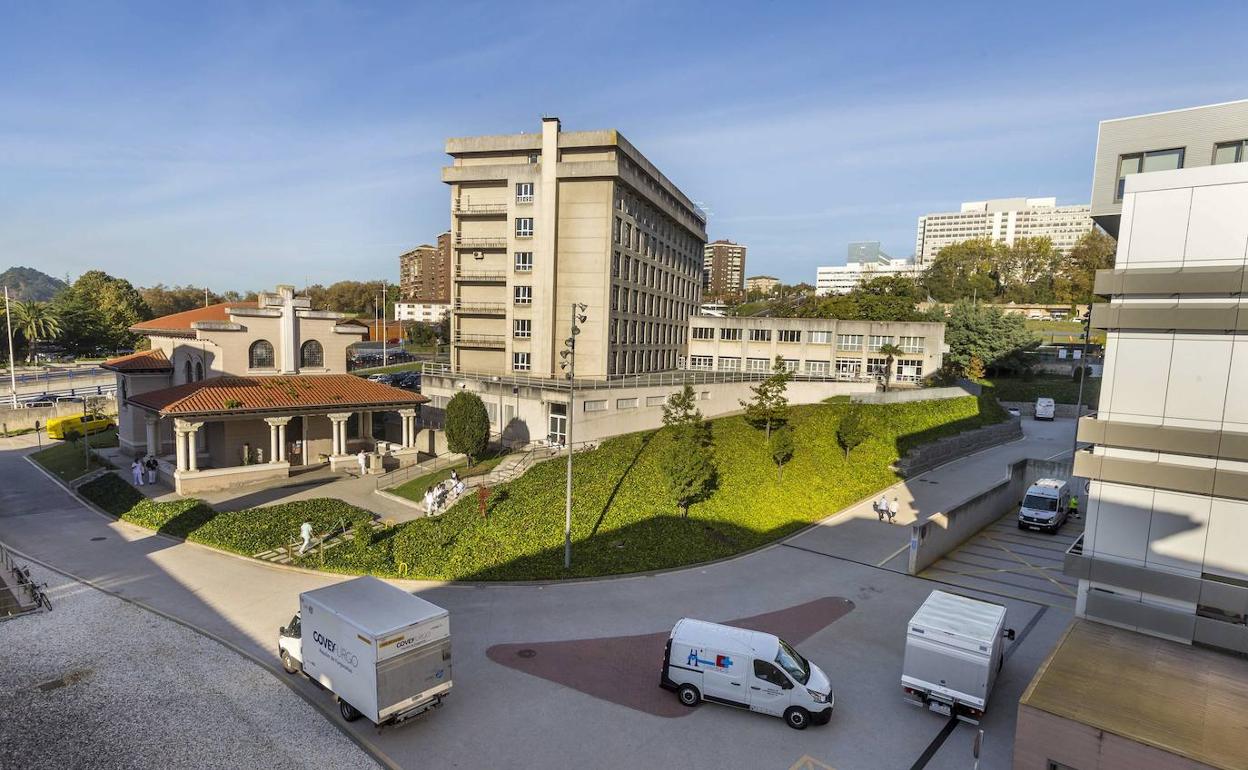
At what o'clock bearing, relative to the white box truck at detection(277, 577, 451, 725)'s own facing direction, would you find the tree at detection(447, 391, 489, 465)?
The tree is roughly at 2 o'clock from the white box truck.

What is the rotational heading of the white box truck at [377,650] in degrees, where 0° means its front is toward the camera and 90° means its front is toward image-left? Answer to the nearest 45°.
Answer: approximately 135°

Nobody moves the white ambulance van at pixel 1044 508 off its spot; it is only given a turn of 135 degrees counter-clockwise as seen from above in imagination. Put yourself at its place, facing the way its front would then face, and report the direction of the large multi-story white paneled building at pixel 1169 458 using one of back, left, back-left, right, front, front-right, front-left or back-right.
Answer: right

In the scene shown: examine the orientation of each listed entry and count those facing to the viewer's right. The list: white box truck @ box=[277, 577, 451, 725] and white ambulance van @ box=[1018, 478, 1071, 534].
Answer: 0

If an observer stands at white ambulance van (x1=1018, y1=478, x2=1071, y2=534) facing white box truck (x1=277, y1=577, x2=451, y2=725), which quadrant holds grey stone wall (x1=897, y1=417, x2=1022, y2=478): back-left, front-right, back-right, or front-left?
back-right

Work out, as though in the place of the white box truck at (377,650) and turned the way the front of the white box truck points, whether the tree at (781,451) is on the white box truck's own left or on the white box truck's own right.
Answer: on the white box truck's own right

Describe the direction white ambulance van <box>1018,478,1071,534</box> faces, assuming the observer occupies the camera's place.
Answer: facing the viewer and to the left of the viewer

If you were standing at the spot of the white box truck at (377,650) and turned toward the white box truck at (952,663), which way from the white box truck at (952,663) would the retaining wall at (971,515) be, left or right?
left

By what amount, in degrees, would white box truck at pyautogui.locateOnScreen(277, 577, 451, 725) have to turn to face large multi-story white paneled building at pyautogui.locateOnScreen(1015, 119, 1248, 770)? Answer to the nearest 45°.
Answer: approximately 135° to its right

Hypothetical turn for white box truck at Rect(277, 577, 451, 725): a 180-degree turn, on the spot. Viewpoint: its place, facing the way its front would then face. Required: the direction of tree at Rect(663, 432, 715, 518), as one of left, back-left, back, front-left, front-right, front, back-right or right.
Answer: left

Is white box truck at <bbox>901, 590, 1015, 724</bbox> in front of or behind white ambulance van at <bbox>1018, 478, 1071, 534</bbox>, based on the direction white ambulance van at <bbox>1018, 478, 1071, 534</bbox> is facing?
in front

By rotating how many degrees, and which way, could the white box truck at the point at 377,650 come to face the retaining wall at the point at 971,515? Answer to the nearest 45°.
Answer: approximately 135° to its right
